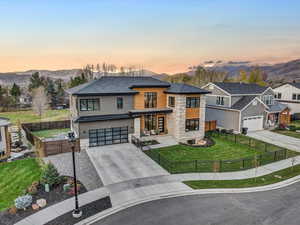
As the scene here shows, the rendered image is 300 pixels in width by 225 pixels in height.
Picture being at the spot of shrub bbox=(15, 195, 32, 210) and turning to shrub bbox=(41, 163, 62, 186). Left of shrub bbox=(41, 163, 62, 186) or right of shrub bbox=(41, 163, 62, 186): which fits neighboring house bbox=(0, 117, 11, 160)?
left

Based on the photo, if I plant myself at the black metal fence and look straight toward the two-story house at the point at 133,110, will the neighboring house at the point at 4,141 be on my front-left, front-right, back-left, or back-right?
front-left

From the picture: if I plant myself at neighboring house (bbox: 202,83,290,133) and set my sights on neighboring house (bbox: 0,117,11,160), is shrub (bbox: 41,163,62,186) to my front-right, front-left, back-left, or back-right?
front-left

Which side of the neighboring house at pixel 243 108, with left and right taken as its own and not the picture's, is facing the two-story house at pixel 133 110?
right

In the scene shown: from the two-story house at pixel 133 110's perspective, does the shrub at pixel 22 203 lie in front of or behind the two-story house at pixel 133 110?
in front

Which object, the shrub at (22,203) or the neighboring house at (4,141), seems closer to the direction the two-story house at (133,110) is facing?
the shrub

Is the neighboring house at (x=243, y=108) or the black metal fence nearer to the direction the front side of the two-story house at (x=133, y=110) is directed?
the black metal fence

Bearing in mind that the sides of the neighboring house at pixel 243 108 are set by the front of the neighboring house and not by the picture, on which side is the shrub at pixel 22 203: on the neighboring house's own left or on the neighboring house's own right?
on the neighboring house's own right

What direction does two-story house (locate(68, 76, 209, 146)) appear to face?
toward the camera

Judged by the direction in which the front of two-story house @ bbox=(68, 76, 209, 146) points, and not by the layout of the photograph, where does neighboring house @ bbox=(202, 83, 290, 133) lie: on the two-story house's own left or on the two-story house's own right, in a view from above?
on the two-story house's own left

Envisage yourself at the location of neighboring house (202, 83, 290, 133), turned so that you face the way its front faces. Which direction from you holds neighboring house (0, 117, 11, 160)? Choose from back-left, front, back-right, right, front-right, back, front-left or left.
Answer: right

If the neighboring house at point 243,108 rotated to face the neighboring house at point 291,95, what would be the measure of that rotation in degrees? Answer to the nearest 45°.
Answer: approximately 90° to its left

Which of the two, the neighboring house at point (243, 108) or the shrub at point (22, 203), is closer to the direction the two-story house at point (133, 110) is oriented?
the shrub

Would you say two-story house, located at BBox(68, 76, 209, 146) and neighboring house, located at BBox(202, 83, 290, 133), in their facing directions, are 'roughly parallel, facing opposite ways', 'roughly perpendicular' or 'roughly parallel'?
roughly parallel

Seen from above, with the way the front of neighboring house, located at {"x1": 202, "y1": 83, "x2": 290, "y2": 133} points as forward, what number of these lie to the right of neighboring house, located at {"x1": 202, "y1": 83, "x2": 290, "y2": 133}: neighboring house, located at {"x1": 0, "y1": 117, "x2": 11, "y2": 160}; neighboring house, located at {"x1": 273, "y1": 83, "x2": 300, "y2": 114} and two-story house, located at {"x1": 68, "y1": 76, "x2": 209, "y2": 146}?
2

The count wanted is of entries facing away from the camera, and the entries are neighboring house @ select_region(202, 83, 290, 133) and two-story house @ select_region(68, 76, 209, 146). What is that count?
0
